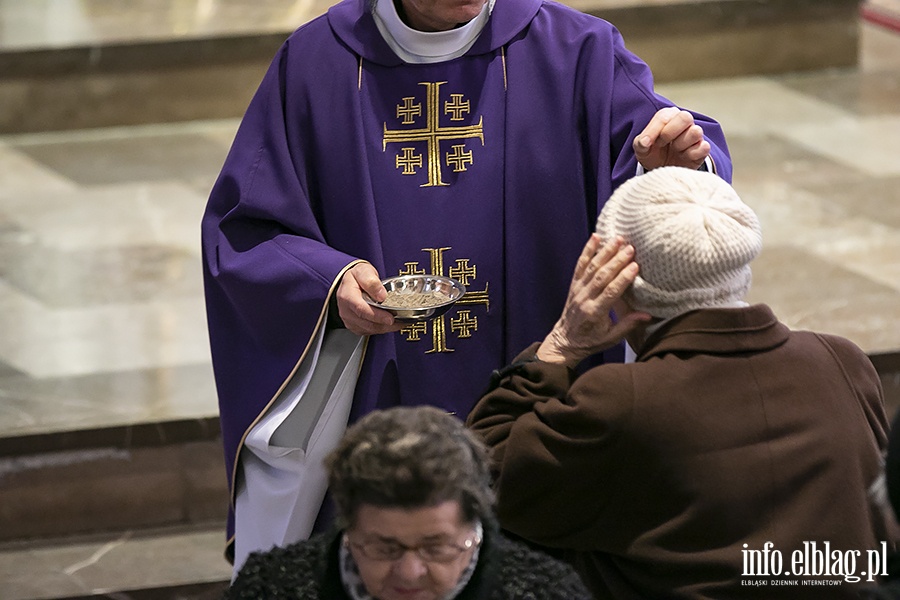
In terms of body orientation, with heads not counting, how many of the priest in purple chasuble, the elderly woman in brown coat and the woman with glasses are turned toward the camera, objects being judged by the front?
2

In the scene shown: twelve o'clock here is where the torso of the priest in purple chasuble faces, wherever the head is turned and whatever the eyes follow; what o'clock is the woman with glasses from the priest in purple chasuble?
The woman with glasses is roughly at 12 o'clock from the priest in purple chasuble.

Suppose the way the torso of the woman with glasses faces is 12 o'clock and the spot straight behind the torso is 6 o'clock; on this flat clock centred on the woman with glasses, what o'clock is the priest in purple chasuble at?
The priest in purple chasuble is roughly at 6 o'clock from the woman with glasses.

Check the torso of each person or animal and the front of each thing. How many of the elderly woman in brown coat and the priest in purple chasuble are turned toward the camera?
1

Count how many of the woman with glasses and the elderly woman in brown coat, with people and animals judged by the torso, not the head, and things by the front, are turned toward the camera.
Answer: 1

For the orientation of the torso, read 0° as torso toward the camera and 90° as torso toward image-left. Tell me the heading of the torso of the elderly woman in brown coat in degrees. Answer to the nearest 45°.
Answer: approximately 135°

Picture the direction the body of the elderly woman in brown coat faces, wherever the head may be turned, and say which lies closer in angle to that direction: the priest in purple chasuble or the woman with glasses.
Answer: the priest in purple chasuble
